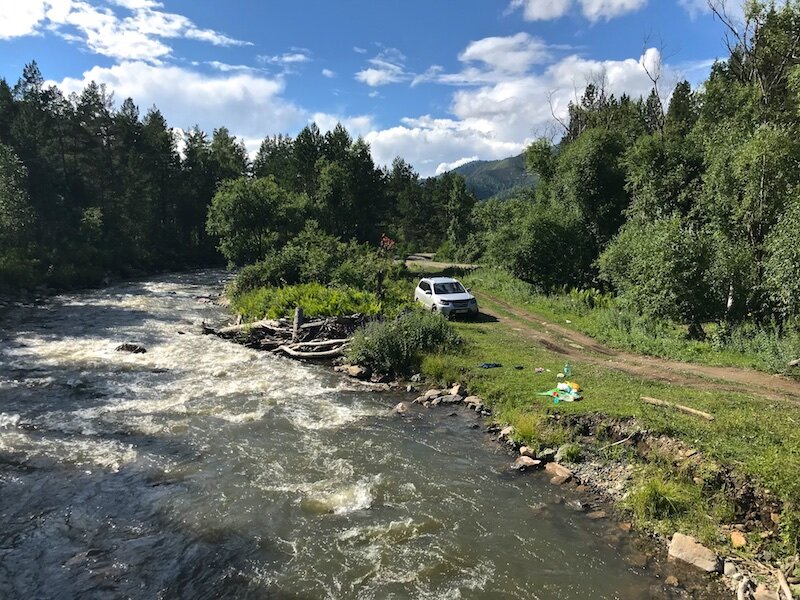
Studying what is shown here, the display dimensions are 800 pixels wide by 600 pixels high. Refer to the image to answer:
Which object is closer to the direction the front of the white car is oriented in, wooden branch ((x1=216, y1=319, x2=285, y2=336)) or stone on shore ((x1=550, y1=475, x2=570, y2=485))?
the stone on shore

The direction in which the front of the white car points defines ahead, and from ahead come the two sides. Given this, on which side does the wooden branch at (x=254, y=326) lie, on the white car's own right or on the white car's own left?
on the white car's own right

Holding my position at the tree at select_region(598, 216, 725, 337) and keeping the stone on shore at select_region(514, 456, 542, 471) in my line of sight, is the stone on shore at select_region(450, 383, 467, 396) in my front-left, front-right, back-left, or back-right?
front-right

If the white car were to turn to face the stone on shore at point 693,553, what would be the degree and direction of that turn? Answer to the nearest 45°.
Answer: approximately 45° to its right

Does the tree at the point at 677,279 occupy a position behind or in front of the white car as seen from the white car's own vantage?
in front

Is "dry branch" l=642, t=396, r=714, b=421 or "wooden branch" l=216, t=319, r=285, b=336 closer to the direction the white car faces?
the dry branch

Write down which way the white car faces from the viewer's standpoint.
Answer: facing the viewer and to the right of the viewer

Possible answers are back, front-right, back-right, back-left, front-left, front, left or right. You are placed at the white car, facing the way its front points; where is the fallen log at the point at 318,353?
right

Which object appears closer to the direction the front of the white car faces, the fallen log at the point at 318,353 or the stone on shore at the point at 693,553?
the stone on shore

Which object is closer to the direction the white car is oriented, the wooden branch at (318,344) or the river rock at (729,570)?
the river rock

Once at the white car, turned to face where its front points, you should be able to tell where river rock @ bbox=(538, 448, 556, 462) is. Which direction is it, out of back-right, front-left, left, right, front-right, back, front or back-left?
front-right

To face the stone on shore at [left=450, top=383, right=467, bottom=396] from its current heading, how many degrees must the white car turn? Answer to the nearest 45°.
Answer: approximately 45° to its right

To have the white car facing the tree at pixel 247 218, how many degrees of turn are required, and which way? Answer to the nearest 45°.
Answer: approximately 180°
